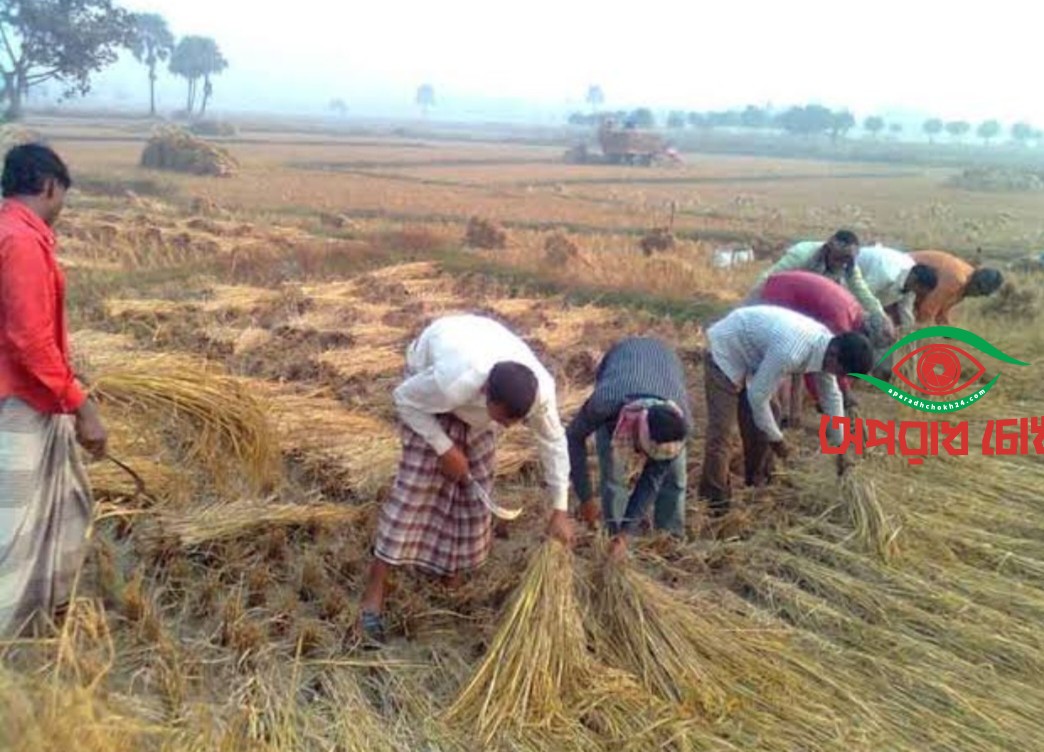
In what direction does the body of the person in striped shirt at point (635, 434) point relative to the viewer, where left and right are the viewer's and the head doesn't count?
facing the viewer

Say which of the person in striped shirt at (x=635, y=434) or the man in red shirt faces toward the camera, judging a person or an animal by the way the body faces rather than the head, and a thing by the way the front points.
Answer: the person in striped shirt

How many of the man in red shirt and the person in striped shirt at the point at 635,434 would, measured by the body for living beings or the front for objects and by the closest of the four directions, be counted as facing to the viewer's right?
1

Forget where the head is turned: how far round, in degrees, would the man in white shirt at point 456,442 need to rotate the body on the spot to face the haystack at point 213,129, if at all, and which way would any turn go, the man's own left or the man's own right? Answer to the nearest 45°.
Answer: approximately 135° to the man's own left

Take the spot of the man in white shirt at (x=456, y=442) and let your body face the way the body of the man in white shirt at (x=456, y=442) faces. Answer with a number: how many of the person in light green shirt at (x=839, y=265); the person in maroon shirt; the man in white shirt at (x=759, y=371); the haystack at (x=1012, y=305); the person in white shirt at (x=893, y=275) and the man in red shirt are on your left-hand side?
5

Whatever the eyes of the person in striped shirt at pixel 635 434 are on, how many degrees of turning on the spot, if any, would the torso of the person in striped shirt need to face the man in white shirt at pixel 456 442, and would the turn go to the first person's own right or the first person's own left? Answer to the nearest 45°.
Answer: approximately 45° to the first person's own right

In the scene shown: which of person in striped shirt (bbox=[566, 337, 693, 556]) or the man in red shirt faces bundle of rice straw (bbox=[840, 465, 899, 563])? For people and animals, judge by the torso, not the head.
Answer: the man in red shirt

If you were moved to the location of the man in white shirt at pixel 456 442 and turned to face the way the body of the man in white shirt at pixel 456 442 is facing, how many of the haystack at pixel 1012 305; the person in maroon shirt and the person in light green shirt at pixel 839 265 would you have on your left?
3

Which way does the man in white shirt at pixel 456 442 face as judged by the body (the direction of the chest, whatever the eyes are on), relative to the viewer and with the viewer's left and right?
facing the viewer and to the right of the viewer

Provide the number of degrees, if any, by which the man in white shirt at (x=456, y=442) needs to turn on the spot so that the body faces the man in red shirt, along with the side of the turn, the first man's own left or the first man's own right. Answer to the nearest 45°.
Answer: approximately 135° to the first man's own right

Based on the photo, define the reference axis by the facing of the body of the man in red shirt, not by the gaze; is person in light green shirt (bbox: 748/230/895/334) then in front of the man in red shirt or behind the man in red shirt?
in front

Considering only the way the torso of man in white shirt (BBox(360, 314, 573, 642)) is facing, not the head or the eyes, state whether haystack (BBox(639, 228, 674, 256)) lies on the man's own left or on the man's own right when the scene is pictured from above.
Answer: on the man's own left

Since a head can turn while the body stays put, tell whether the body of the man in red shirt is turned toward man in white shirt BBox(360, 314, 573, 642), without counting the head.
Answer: yes

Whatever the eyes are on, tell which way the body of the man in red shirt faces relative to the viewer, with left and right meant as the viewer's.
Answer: facing to the right of the viewer

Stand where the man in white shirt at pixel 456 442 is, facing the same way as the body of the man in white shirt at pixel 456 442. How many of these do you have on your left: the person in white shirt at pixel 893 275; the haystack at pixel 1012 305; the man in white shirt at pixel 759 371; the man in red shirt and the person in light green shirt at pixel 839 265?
4

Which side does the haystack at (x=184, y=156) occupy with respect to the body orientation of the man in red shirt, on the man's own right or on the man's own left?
on the man's own left

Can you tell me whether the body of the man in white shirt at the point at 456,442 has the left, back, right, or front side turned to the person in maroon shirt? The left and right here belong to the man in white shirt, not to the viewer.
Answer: left

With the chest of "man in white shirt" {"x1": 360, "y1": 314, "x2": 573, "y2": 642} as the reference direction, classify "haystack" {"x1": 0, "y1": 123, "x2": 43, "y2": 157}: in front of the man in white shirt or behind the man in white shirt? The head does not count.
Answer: behind

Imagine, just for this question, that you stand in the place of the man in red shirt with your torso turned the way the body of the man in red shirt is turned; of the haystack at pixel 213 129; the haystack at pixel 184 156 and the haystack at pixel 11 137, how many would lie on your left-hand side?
3

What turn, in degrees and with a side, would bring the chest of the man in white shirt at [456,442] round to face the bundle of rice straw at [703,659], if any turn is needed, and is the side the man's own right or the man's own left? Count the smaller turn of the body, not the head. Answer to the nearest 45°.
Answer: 0° — they already face it

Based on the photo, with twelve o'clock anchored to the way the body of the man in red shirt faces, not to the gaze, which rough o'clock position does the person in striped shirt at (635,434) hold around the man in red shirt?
The person in striped shirt is roughly at 12 o'clock from the man in red shirt.

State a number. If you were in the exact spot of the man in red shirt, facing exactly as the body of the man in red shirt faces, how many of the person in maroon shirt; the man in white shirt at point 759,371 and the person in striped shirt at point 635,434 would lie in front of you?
3
